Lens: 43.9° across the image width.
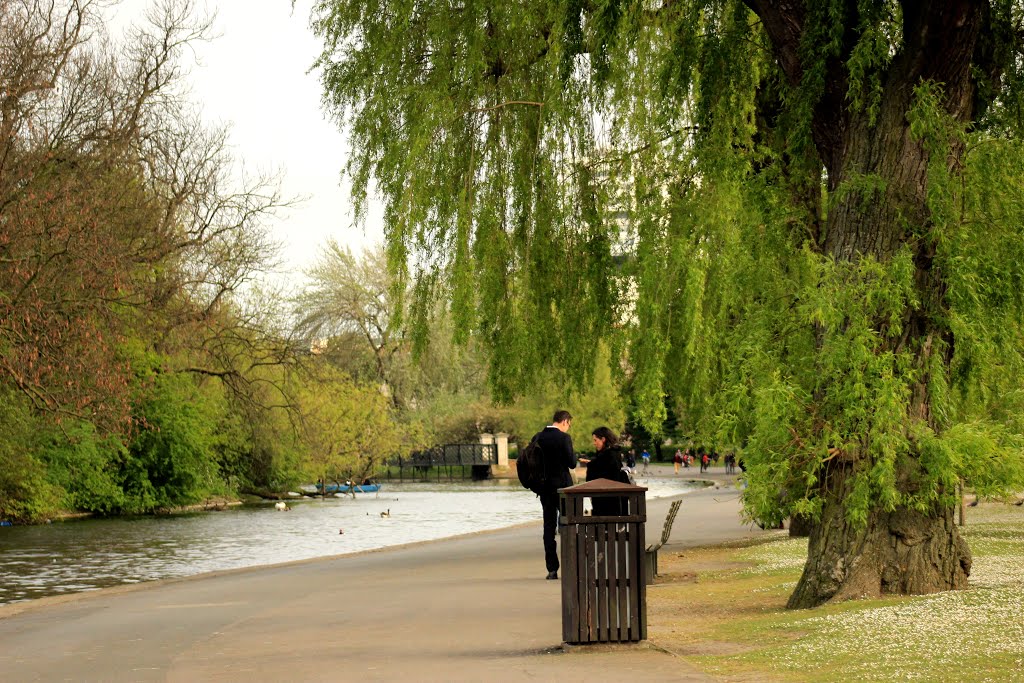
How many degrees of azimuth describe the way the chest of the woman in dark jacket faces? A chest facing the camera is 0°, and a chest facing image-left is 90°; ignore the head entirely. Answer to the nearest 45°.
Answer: approximately 90°

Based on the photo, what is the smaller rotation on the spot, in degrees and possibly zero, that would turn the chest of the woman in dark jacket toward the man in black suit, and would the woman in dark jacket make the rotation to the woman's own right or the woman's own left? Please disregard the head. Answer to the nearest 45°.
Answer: approximately 45° to the woman's own right

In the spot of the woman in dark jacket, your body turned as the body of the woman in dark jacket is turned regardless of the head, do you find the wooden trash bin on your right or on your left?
on your left
